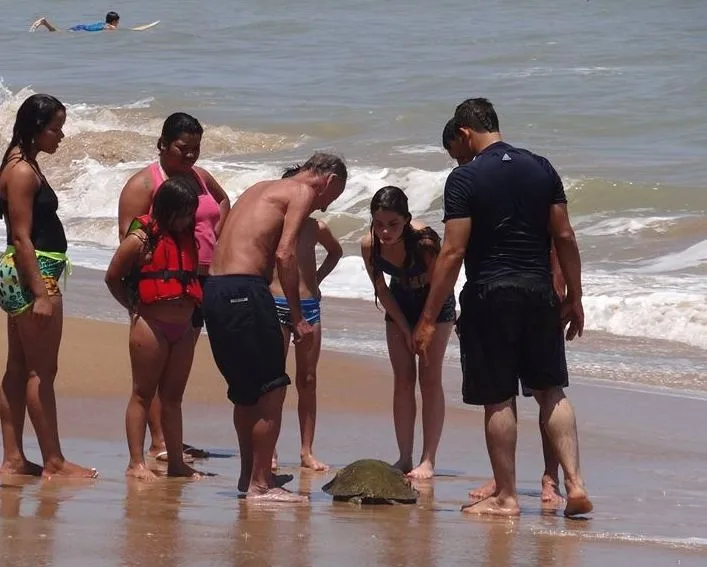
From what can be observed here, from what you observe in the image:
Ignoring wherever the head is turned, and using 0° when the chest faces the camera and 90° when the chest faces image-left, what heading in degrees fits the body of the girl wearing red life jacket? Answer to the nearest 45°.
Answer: approximately 315°

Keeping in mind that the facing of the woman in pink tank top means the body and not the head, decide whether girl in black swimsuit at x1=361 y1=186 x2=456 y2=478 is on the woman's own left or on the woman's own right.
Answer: on the woman's own left

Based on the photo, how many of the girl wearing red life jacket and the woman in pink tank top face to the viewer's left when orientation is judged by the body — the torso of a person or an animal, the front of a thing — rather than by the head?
0

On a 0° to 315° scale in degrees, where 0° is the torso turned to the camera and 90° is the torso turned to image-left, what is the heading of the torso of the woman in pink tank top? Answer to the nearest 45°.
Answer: approximately 315°

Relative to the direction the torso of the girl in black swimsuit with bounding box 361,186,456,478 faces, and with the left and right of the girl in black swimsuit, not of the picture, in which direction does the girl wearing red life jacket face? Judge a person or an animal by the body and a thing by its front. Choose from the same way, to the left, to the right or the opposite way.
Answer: to the left

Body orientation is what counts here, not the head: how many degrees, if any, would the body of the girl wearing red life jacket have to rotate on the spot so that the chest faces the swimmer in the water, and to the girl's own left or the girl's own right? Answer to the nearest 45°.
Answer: approximately 135° to the girl's own left

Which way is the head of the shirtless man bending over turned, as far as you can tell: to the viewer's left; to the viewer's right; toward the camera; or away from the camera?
to the viewer's right

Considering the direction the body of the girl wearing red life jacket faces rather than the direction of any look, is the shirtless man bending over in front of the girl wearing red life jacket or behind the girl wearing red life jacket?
in front

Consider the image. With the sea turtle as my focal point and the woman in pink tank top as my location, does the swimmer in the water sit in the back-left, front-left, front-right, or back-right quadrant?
back-left
